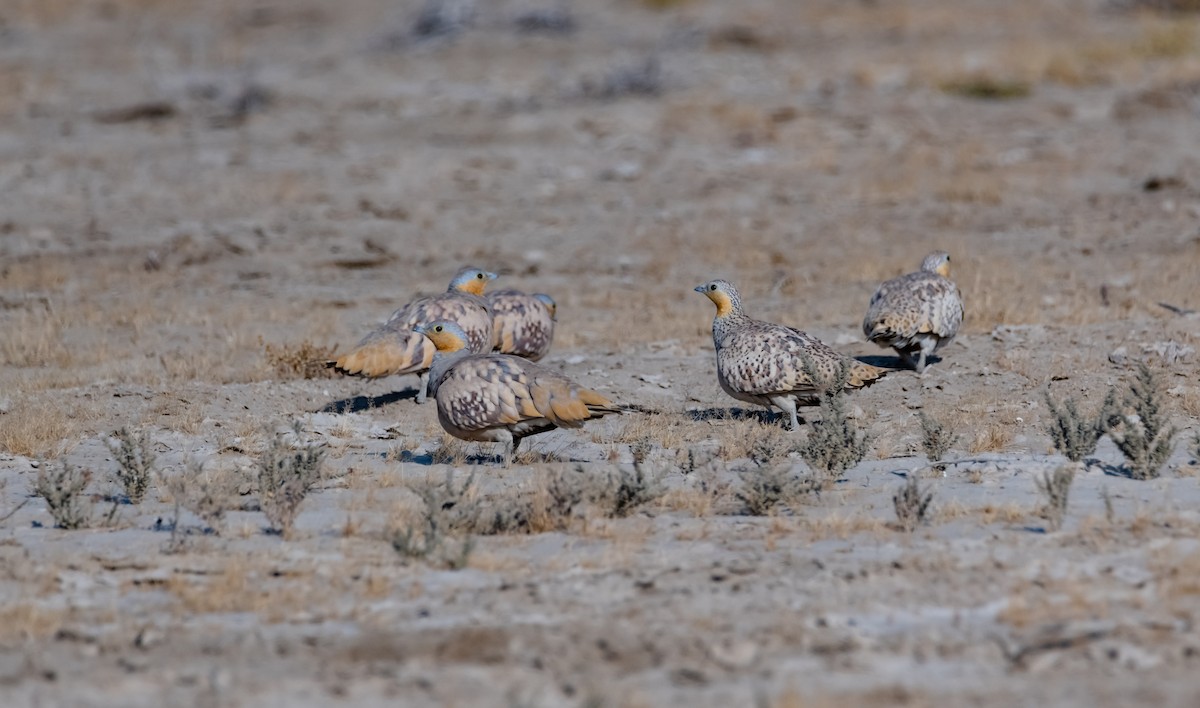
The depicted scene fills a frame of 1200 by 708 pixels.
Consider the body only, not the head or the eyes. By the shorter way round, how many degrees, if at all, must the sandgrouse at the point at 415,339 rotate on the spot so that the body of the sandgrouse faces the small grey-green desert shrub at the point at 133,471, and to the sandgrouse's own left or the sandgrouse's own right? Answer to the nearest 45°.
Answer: approximately 135° to the sandgrouse's own right

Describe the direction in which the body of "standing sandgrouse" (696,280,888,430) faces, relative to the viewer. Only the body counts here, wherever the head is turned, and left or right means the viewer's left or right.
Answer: facing to the left of the viewer

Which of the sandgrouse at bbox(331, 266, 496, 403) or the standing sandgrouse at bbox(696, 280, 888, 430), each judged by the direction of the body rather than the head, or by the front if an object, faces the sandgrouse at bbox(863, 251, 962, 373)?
the sandgrouse at bbox(331, 266, 496, 403)

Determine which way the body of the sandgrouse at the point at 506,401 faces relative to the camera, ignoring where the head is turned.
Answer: to the viewer's left

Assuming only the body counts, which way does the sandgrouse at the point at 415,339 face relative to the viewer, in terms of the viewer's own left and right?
facing to the right of the viewer

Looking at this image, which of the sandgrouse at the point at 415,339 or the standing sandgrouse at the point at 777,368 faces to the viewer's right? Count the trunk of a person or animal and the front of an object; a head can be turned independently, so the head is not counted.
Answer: the sandgrouse

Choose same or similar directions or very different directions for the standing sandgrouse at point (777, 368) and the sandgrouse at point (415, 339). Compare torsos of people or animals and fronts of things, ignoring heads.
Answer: very different directions

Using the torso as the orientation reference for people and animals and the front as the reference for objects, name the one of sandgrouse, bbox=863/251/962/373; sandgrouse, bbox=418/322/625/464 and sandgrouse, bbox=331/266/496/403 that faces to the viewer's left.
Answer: sandgrouse, bbox=418/322/625/464

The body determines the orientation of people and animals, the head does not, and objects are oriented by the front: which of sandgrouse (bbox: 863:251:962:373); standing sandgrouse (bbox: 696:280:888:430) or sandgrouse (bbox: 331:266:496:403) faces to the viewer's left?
the standing sandgrouse

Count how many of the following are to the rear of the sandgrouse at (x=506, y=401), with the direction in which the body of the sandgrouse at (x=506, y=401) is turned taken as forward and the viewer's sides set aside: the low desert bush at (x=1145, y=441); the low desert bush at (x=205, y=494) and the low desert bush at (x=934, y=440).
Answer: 2

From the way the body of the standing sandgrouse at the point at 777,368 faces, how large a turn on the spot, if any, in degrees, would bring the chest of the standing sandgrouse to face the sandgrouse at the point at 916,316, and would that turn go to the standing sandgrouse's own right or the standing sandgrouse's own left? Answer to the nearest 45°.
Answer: approximately 135° to the standing sandgrouse's own right

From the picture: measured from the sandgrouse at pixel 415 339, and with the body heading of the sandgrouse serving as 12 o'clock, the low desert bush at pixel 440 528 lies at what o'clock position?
The low desert bush is roughly at 3 o'clock from the sandgrouse.
